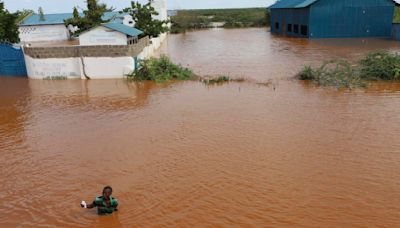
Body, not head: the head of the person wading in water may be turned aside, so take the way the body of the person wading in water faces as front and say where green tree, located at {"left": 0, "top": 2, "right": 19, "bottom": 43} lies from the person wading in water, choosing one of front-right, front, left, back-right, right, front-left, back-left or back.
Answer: back

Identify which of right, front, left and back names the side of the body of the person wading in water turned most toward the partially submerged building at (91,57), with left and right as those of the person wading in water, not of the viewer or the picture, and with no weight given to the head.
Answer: back

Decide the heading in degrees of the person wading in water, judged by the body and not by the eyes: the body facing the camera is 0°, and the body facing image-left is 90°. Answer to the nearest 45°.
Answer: approximately 0°

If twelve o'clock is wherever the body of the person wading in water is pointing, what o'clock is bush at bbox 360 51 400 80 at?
The bush is roughly at 8 o'clock from the person wading in water.

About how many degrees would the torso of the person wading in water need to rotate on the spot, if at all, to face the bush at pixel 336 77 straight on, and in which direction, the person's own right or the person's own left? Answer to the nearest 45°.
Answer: approximately 135° to the person's own left

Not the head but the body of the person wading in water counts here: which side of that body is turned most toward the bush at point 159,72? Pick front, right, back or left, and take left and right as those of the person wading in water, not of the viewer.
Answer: back

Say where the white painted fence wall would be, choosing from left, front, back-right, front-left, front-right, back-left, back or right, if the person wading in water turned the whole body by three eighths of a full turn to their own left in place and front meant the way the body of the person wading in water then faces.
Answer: front-left

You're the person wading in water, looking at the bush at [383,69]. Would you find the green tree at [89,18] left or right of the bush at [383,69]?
left

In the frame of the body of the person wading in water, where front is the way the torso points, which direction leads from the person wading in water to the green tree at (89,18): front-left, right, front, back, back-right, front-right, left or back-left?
back

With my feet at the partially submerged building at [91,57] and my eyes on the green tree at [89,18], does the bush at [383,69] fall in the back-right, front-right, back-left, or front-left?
back-right

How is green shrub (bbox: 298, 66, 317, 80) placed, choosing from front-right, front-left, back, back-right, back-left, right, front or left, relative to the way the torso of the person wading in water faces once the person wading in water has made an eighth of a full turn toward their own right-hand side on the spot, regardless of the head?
back

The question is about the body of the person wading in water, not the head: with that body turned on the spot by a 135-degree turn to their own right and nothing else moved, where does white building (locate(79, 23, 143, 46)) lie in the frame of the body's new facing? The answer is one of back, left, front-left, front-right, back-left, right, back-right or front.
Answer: front-right
